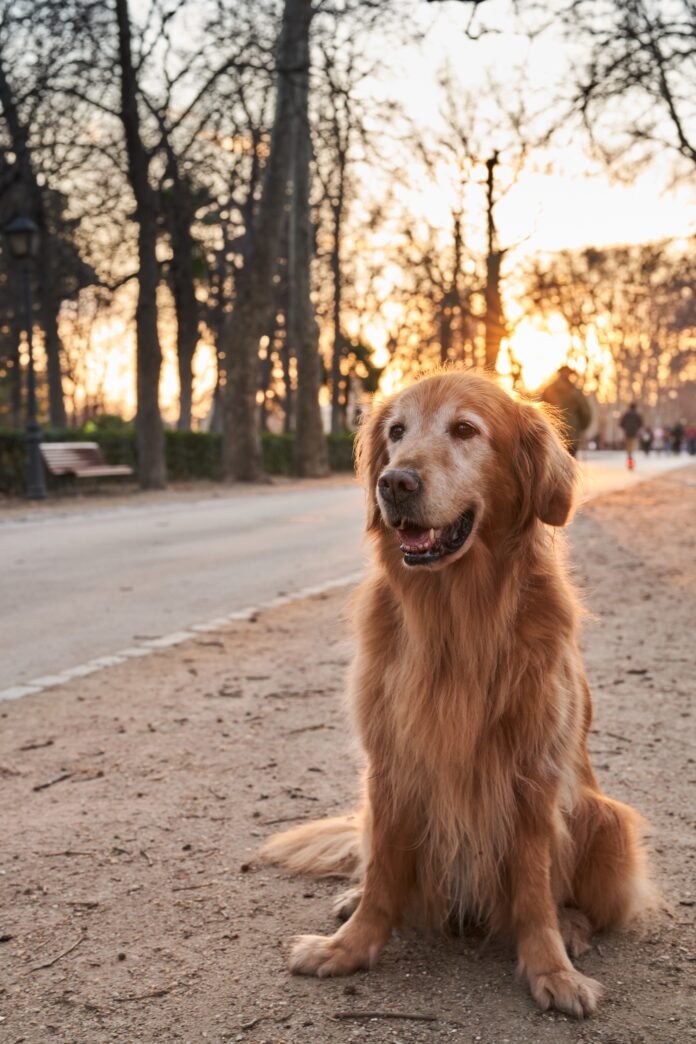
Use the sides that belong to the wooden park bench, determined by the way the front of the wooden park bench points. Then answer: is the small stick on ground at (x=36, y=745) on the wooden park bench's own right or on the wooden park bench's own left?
on the wooden park bench's own right

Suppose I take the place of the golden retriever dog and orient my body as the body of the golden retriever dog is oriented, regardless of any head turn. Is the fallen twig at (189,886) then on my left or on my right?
on my right

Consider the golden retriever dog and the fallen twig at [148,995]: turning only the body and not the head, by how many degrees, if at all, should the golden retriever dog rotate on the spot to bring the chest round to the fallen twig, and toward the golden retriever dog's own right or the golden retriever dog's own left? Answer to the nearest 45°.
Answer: approximately 45° to the golden retriever dog's own right

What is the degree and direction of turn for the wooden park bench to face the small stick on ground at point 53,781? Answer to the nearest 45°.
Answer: approximately 45° to its right

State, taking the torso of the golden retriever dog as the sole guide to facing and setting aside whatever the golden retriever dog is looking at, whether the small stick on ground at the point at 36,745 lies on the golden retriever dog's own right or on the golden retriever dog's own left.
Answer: on the golden retriever dog's own right

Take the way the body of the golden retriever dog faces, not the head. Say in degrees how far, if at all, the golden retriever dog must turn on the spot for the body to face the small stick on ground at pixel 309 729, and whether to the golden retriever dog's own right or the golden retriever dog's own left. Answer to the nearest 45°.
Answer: approximately 180°

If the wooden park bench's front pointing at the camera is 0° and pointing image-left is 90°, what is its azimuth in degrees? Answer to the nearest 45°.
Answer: approximately 315°
